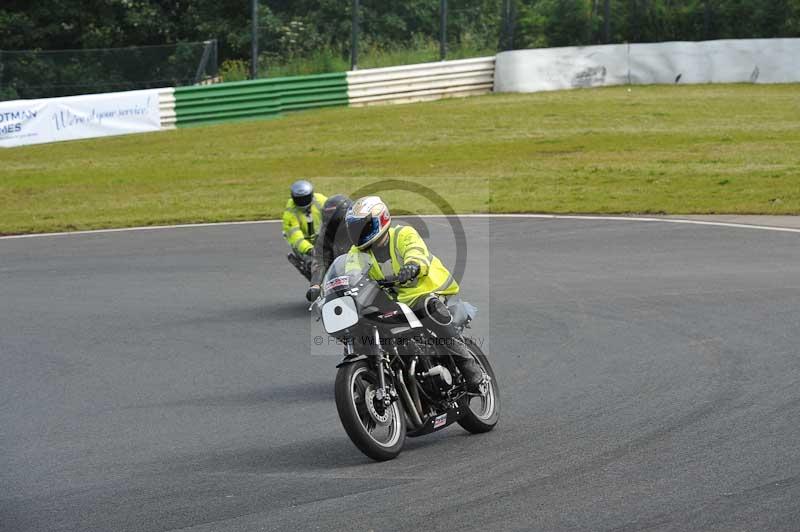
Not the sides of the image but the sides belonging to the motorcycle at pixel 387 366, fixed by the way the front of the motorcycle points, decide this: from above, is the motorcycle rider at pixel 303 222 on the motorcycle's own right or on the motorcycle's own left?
on the motorcycle's own right

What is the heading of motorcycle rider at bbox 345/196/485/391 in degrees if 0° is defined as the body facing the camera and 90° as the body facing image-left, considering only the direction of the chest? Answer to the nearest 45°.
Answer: approximately 45°

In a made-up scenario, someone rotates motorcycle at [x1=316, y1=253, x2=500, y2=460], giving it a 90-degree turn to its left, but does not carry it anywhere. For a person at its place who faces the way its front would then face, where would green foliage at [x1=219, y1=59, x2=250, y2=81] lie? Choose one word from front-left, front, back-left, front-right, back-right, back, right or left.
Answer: back-left

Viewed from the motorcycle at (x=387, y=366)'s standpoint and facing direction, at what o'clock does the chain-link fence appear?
The chain-link fence is roughly at 4 o'clock from the motorcycle.

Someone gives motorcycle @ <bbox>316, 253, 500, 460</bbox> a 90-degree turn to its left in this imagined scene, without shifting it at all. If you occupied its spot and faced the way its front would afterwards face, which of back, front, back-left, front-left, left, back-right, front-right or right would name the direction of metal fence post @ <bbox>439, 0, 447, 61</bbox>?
back-left

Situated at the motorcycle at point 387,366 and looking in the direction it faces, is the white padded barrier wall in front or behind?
behind

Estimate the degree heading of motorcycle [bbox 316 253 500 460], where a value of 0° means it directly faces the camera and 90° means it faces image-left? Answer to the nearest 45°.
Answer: approximately 45°

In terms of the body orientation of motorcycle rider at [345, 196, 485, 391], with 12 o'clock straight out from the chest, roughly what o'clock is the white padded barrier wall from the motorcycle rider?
The white padded barrier wall is roughly at 5 o'clock from the motorcycle rider.

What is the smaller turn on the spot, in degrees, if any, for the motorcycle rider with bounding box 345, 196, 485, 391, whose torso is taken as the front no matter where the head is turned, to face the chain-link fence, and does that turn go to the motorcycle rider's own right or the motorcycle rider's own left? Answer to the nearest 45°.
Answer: approximately 135° to the motorcycle rider's own right

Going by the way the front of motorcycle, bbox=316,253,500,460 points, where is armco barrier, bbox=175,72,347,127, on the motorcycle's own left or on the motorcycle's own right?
on the motorcycle's own right

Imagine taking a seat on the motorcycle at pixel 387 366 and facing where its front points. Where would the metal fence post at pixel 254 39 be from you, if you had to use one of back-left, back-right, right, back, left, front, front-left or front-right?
back-right

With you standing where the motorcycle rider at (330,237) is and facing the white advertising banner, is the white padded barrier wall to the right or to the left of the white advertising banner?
right

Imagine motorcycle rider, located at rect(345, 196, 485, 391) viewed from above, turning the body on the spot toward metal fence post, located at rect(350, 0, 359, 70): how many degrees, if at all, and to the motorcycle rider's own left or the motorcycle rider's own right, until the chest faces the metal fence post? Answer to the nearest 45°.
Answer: approximately 135° to the motorcycle rider's own right

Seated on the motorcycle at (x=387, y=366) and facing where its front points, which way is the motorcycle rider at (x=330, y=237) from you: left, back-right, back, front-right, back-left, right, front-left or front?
back-right
